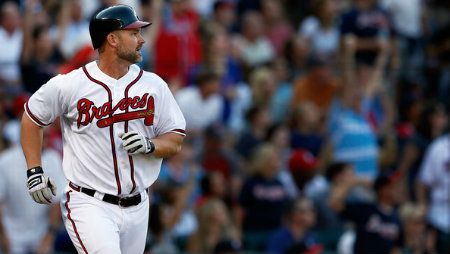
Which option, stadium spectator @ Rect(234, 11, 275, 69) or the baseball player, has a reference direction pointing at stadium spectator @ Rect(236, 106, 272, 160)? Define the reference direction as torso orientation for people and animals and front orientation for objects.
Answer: stadium spectator @ Rect(234, 11, 275, 69)

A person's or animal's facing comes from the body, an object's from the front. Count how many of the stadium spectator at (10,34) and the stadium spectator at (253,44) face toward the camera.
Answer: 2

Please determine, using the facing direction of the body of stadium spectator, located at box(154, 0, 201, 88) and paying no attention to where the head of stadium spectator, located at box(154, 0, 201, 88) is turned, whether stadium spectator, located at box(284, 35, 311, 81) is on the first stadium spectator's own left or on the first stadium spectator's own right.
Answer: on the first stadium spectator's own left

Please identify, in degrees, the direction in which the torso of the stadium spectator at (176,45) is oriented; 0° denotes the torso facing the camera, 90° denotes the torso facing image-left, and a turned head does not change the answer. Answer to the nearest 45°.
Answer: approximately 0°
